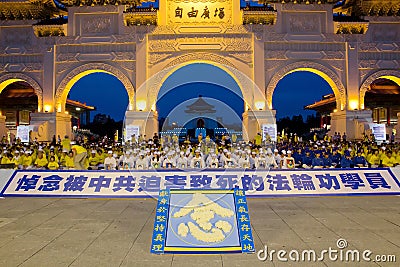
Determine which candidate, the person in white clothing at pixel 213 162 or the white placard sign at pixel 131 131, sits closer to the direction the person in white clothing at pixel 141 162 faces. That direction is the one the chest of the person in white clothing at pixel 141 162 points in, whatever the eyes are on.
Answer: the person in white clothing

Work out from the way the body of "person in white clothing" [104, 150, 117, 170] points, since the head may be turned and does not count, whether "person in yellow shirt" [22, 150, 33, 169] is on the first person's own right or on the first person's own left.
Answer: on the first person's own right

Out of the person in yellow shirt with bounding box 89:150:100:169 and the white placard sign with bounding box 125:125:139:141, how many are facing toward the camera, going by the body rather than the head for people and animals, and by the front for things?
2

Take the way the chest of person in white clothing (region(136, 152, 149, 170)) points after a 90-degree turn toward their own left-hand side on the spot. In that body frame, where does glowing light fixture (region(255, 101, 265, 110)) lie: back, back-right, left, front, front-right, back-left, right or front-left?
front-left

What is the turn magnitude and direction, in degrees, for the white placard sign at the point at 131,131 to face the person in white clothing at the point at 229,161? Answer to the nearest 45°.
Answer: approximately 45° to its left
